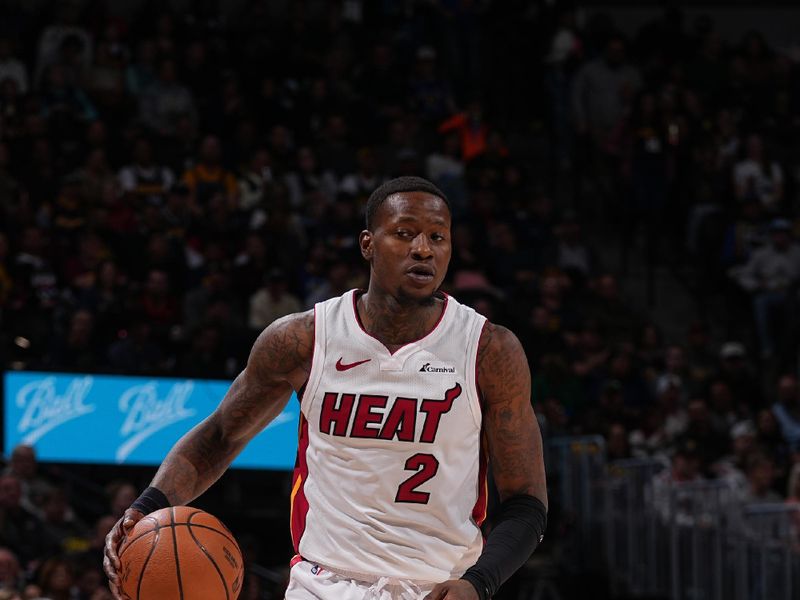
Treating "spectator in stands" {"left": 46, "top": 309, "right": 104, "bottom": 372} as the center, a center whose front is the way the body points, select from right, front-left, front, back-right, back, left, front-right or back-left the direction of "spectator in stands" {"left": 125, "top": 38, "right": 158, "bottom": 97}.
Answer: back

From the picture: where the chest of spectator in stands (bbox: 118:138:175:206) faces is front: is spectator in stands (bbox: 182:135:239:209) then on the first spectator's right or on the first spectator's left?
on the first spectator's left

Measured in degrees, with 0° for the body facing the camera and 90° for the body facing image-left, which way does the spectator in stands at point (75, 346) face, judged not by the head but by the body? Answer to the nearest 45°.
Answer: approximately 0°

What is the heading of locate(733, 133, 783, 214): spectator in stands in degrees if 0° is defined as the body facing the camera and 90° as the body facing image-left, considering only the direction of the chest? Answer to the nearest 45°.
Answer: approximately 0°

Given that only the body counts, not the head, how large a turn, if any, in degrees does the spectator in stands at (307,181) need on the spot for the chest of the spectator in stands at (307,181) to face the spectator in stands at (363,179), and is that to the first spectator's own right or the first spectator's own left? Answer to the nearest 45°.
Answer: approximately 90° to the first spectator's own left
